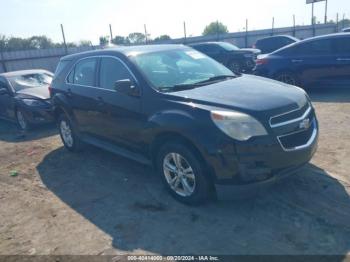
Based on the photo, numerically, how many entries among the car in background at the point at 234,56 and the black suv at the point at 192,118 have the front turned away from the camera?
0

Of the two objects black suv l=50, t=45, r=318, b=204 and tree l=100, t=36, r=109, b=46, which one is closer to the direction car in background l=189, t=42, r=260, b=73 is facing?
the black suv

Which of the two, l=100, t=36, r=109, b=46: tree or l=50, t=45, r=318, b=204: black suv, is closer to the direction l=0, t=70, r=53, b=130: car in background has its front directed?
the black suv

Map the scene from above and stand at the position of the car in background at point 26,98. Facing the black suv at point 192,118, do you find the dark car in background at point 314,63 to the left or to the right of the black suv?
left

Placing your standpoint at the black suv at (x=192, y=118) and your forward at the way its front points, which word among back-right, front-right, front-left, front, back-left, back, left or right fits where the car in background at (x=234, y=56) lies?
back-left

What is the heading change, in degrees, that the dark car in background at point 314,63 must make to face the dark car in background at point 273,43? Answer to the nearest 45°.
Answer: approximately 90° to its left

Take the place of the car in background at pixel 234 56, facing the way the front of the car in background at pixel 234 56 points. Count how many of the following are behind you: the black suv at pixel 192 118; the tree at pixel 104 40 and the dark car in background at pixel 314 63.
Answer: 1

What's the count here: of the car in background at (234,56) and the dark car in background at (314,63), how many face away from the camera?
0

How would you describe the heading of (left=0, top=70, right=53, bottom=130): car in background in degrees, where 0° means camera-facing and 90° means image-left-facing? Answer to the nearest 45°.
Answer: approximately 315°

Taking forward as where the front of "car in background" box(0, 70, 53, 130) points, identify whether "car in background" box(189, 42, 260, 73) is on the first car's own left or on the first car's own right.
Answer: on the first car's own left

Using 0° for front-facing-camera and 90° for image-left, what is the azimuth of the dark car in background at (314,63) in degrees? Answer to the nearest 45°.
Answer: approximately 270°

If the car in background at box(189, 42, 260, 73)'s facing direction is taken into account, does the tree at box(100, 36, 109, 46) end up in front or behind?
behind
